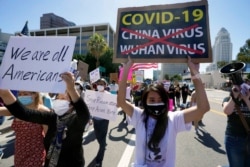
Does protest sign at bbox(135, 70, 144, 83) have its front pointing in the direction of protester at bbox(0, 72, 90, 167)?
yes

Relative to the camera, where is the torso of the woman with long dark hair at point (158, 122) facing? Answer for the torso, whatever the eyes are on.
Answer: toward the camera

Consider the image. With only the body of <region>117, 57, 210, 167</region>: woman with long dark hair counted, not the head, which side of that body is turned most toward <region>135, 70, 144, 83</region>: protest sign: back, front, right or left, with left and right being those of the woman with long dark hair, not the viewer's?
back

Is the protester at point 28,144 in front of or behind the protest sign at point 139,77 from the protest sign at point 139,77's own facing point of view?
in front

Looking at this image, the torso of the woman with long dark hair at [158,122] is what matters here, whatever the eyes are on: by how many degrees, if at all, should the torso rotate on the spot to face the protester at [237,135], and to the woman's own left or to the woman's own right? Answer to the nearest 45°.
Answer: approximately 135° to the woman's own left

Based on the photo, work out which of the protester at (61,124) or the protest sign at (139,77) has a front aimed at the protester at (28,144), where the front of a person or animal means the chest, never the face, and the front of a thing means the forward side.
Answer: the protest sign

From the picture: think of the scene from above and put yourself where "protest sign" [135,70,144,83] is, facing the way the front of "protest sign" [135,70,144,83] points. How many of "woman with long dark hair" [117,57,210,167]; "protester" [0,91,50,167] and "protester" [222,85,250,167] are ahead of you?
3

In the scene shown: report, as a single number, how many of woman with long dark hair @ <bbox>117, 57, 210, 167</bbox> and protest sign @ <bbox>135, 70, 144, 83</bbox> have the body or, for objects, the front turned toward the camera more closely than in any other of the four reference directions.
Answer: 2

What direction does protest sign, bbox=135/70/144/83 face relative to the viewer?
toward the camera

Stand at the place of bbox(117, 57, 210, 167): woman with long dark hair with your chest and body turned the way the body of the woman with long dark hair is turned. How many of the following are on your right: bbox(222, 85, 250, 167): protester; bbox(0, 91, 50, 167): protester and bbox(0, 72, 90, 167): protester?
2

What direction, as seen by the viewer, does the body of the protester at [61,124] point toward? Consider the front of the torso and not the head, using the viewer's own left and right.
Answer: facing the viewer and to the left of the viewer
